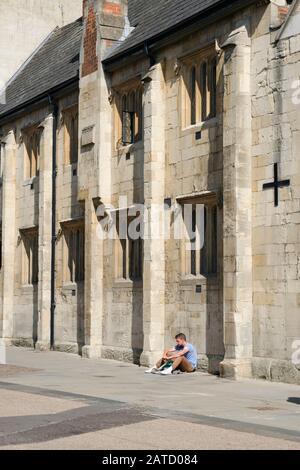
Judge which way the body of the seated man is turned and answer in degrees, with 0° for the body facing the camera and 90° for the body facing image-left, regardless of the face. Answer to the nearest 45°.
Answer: approximately 90°

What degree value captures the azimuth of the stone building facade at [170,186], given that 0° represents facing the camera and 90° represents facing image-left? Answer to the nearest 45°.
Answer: approximately 45°
